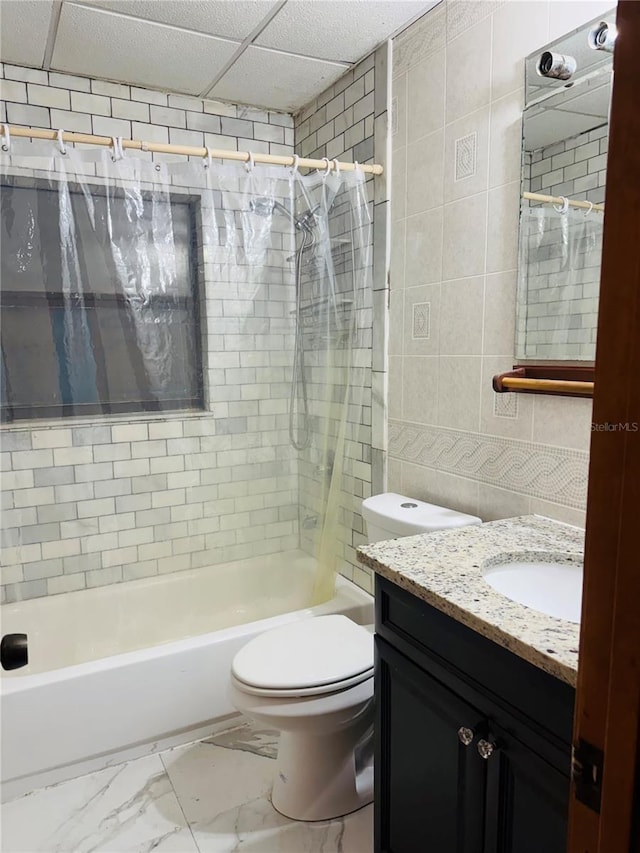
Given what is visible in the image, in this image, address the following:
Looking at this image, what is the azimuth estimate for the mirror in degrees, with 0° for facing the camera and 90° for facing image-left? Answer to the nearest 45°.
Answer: approximately 45°

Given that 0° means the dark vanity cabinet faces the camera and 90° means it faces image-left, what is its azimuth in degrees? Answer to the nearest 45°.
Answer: approximately 45°

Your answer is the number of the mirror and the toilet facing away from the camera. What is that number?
0

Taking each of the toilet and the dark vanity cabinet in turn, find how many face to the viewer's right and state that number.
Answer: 0

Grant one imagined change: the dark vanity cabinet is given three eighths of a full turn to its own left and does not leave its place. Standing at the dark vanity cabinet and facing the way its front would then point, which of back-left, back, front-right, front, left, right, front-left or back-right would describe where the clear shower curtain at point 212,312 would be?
back-left
